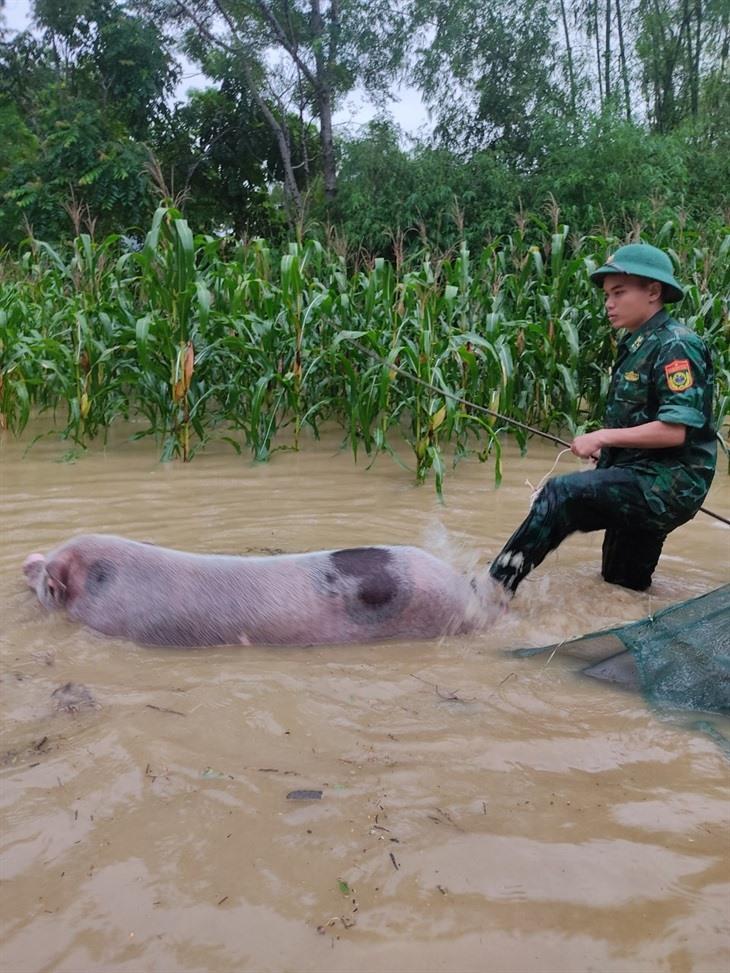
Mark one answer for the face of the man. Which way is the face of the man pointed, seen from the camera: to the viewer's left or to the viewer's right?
to the viewer's left

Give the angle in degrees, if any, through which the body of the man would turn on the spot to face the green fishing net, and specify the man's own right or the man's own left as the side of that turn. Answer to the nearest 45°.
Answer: approximately 90° to the man's own left

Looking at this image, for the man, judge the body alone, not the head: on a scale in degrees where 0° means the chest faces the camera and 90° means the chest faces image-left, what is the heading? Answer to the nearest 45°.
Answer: approximately 90°

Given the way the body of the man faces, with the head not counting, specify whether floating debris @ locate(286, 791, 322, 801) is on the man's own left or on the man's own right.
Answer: on the man's own left

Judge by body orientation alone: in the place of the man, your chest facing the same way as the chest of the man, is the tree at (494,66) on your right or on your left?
on your right

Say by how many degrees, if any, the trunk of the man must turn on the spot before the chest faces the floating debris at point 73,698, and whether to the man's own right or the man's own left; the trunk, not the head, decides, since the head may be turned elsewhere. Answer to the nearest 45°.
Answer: approximately 45° to the man's own left

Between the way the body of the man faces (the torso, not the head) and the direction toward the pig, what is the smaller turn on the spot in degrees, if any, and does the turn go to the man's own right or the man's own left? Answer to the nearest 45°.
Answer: approximately 45° to the man's own left
